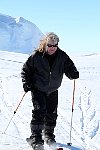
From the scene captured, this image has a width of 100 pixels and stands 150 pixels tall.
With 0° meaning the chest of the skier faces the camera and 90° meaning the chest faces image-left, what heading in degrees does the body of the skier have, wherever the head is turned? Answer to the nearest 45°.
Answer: approximately 0°
